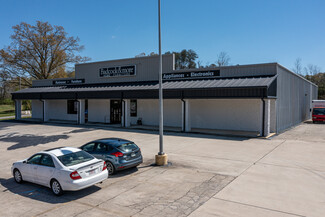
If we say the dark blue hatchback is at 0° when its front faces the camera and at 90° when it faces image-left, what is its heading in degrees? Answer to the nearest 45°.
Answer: approximately 135°

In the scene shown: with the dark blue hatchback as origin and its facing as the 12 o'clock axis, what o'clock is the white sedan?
The white sedan is roughly at 9 o'clock from the dark blue hatchback.

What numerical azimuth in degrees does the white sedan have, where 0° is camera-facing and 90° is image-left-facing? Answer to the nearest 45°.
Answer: approximately 135°

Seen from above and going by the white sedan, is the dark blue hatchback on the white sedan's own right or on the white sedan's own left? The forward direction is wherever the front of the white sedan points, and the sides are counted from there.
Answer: on the white sedan's own right

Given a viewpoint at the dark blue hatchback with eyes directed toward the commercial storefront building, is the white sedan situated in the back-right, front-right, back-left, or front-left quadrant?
back-left
